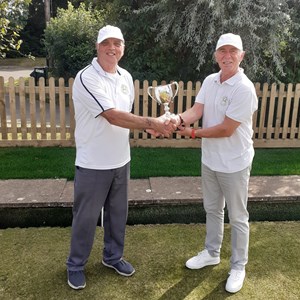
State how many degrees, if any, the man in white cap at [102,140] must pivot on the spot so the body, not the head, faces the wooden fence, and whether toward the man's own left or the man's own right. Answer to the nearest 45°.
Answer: approximately 135° to the man's own left

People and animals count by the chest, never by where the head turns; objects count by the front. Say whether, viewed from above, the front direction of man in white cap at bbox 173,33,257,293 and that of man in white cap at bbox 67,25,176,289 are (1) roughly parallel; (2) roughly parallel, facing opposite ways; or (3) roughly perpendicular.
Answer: roughly perpendicular

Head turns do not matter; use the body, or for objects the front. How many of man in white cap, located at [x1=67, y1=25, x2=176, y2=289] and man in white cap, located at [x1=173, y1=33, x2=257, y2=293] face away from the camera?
0

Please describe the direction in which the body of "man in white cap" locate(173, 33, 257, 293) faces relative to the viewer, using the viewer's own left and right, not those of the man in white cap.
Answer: facing the viewer and to the left of the viewer

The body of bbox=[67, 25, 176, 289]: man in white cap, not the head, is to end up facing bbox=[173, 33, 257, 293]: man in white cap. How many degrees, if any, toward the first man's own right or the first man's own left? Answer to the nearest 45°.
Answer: approximately 45° to the first man's own left

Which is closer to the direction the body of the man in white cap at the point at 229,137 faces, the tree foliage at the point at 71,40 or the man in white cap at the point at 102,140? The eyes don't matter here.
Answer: the man in white cap

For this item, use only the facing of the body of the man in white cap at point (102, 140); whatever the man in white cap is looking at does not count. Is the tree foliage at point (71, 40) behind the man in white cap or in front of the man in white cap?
behind

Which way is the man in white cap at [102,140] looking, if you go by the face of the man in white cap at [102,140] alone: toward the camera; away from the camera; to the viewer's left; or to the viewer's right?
toward the camera

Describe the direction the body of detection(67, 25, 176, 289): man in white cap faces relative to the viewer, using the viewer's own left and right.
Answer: facing the viewer and to the right of the viewer

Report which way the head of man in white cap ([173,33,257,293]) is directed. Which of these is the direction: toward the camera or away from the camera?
toward the camera

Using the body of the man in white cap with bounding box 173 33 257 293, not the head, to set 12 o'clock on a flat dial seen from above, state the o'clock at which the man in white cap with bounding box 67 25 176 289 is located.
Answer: the man in white cap with bounding box 67 25 176 289 is roughly at 1 o'clock from the man in white cap with bounding box 173 33 257 293.

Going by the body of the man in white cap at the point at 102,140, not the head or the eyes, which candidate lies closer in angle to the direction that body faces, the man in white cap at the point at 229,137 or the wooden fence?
the man in white cap
